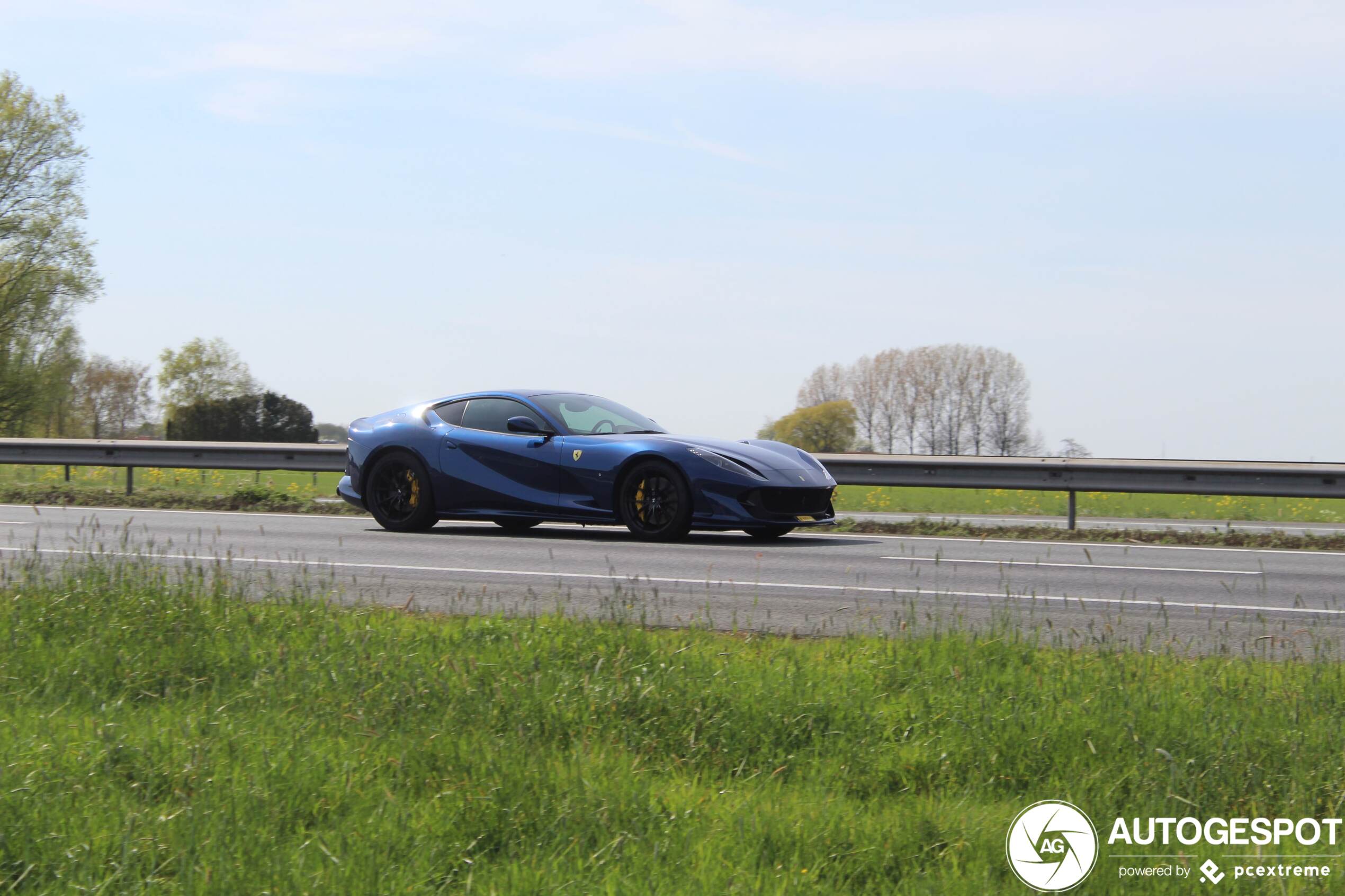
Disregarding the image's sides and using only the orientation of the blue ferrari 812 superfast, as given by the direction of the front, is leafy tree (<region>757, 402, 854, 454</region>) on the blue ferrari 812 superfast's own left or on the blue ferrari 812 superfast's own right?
on the blue ferrari 812 superfast's own left

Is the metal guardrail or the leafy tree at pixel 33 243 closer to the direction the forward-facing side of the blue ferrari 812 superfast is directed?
the metal guardrail

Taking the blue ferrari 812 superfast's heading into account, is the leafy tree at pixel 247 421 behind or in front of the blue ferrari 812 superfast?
behind

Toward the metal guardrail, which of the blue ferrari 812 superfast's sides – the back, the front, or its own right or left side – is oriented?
left

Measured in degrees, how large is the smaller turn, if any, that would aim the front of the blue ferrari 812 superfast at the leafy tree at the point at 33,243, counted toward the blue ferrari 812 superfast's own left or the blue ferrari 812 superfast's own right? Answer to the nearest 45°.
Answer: approximately 180°

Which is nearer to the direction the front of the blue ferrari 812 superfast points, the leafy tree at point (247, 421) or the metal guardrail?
the metal guardrail

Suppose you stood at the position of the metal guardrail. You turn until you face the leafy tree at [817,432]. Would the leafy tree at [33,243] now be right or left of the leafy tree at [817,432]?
left

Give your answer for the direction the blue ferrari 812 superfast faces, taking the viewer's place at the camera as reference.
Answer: facing the viewer and to the right of the viewer
